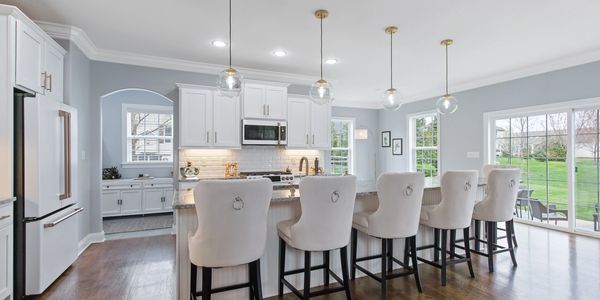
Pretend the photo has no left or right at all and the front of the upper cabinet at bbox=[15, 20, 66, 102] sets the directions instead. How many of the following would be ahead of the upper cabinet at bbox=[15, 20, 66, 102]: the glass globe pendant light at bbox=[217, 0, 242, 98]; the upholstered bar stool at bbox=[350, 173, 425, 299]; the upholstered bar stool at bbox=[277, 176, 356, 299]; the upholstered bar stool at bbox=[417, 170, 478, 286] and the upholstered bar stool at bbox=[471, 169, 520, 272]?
5

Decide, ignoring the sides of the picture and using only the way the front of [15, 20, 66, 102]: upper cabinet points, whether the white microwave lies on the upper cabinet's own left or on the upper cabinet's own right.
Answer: on the upper cabinet's own left

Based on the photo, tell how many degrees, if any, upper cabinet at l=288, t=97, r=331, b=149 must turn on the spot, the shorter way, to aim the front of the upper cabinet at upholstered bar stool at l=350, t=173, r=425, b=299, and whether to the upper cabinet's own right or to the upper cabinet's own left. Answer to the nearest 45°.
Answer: approximately 45° to the upper cabinet's own left

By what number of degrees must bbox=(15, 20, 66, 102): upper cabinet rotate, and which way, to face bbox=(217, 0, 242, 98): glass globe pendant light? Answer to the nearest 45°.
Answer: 0° — it already faces it

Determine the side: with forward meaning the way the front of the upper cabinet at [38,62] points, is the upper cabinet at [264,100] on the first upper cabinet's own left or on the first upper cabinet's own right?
on the first upper cabinet's own left

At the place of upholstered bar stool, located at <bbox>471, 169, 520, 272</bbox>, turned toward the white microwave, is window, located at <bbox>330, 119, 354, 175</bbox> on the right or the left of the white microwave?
right

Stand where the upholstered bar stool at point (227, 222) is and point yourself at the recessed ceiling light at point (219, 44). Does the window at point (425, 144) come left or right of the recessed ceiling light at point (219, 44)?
right

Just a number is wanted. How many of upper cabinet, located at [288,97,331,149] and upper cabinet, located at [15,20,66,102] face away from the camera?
0

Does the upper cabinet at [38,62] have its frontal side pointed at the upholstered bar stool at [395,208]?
yes

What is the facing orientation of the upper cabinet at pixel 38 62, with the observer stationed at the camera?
facing the viewer and to the right of the viewer

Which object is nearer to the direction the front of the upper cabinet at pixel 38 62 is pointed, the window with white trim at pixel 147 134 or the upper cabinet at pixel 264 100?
the upper cabinet

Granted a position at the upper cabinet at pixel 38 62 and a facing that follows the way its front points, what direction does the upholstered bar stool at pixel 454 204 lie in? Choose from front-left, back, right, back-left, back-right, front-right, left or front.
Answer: front

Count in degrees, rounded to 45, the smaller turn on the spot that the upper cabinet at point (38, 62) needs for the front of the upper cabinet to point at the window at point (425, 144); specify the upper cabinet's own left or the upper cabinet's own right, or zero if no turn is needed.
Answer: approximately 45° to the upper cabinet's own left

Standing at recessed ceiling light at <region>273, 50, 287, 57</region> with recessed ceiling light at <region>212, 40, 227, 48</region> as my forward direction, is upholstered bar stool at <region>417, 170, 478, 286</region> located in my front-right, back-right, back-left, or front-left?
back-left
